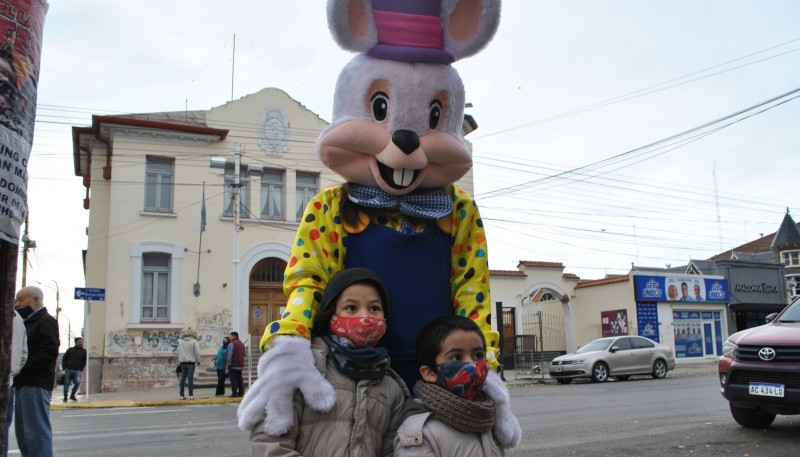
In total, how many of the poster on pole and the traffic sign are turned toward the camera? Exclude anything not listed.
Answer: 2

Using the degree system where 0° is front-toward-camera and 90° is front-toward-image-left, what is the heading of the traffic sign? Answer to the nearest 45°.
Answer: approximately 0°

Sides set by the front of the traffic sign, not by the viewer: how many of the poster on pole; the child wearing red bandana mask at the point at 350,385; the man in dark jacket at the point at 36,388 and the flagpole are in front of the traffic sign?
3

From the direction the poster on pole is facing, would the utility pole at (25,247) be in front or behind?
behind
